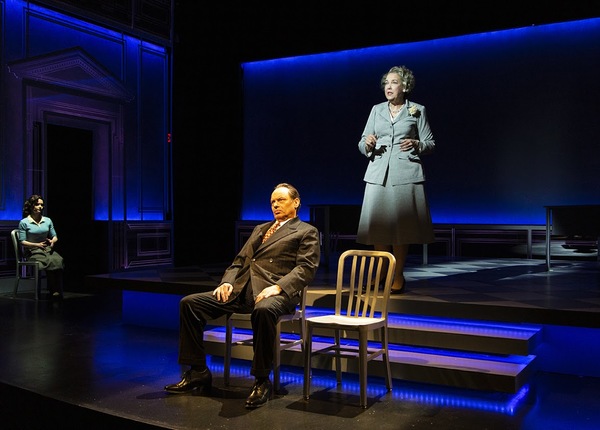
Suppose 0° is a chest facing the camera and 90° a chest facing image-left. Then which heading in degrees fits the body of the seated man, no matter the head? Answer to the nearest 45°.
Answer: approximately 45°

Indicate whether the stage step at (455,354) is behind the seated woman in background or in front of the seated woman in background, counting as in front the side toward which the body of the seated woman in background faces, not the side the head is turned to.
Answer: in front

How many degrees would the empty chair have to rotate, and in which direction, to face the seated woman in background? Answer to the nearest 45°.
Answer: approximately 90° to its right

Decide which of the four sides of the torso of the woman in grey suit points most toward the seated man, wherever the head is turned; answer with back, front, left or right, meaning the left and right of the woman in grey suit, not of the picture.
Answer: front

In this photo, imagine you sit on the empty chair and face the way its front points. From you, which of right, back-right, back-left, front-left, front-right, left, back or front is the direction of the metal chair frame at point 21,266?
right

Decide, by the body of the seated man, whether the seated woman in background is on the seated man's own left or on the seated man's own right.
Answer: on the seated man's own right

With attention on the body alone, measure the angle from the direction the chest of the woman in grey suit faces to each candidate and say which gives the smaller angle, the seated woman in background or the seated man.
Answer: the seated man

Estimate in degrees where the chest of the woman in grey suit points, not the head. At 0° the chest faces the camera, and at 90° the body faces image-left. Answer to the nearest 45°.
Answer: approximately 45°
